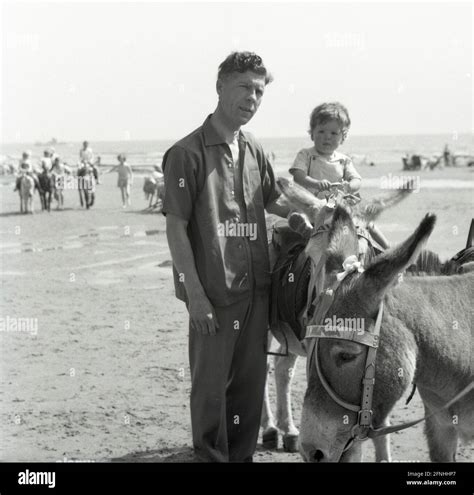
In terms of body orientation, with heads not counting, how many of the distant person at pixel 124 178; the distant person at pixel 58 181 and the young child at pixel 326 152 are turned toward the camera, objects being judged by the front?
3

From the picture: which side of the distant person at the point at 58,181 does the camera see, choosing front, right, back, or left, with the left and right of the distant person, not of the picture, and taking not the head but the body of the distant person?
front

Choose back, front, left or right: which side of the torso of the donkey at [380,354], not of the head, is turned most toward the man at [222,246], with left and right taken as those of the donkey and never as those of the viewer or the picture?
right

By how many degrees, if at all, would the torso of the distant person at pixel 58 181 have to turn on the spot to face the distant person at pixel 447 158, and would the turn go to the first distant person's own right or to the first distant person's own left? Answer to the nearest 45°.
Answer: approximately 135° to the first distant person's own left

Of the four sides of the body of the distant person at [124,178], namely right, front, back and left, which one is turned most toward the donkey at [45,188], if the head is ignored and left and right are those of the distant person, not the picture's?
right

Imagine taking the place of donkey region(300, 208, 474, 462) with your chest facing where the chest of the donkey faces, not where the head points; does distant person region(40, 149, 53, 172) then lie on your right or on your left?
on your right

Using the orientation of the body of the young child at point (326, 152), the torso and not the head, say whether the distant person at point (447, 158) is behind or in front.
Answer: behind

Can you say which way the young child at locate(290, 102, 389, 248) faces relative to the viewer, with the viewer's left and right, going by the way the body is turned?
facing the viewer

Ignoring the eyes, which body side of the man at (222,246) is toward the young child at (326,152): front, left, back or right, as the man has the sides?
left

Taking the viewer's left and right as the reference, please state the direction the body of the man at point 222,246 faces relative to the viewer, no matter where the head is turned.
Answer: facing the viewer and to the right of the viewer

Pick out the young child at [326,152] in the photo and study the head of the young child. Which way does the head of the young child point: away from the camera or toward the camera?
toward the camera

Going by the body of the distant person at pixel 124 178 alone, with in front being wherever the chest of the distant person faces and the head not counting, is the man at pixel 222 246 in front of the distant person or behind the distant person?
in front

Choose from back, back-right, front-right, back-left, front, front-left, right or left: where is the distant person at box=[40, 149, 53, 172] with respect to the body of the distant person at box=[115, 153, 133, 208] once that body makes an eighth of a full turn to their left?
back
